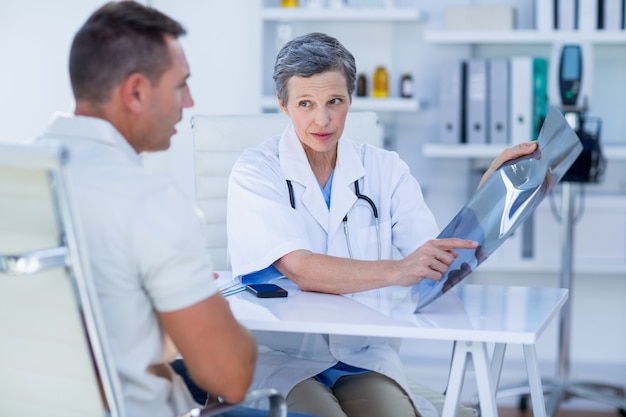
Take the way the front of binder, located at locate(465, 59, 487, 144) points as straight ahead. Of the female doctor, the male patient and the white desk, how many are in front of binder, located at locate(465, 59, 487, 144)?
3

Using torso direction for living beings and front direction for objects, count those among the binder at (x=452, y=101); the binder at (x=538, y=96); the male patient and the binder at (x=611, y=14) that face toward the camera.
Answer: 3

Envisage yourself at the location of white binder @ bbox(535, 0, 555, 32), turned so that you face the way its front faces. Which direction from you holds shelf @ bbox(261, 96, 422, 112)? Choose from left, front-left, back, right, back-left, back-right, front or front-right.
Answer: right

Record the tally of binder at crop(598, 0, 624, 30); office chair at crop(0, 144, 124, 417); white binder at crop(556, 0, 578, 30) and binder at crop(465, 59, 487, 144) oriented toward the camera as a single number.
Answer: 3

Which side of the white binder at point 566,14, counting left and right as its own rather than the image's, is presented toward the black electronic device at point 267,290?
front

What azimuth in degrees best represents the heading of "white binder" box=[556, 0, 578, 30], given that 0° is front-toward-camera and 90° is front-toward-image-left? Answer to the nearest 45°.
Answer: approximately 0°

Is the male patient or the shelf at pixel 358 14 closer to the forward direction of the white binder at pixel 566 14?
the male patient
